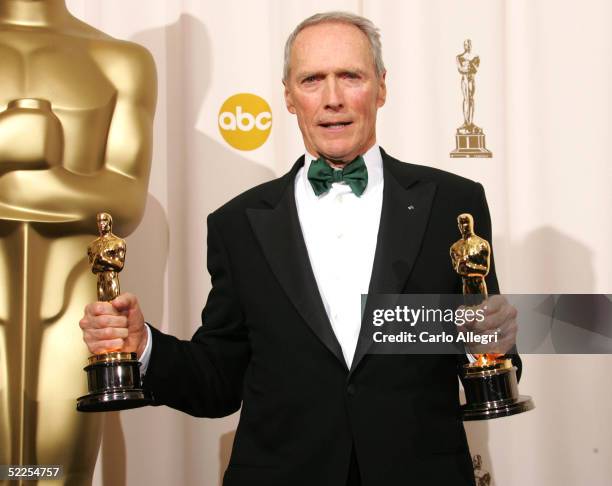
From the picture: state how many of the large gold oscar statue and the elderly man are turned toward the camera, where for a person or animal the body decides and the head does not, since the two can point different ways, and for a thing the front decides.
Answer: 2

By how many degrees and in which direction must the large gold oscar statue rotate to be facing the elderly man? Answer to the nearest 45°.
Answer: approximately 45° to its left

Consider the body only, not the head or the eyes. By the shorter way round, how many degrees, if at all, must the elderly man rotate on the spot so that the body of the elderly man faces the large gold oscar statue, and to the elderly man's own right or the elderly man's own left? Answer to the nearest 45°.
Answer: approximately 135° to the elderly man's own right

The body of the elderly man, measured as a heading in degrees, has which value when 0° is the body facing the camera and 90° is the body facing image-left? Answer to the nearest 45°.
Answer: approximately 0°
